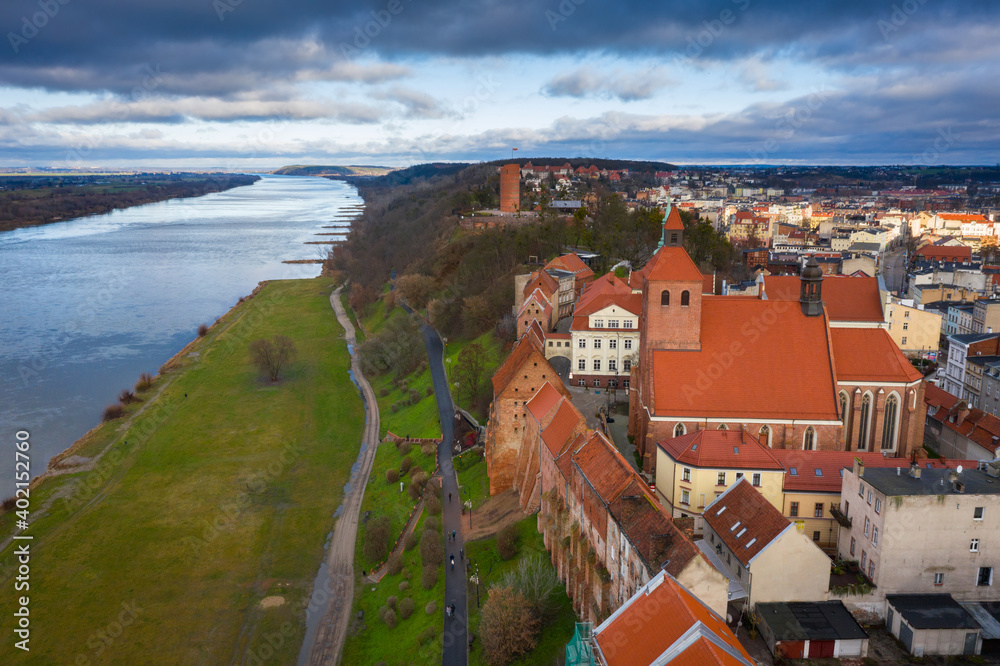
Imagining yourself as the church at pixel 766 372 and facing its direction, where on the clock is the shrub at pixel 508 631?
The shrub is roughly at 10 o'clock from the church.

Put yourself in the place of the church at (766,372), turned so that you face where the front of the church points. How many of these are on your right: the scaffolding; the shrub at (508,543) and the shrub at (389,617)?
0

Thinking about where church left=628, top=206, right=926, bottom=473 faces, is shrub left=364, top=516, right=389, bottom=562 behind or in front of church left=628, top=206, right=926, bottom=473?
in front

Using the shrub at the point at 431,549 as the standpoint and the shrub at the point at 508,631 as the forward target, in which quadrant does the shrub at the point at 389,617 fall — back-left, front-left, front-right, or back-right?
front-right

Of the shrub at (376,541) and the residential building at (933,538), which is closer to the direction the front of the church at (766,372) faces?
the shrub

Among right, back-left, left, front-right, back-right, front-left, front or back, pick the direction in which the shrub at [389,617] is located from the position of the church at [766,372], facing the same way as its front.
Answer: front-left

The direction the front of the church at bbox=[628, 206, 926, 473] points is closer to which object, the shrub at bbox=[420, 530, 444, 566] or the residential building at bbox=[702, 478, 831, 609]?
the shrub

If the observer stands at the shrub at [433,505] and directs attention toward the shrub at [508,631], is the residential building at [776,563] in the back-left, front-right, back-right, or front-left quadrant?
front-left

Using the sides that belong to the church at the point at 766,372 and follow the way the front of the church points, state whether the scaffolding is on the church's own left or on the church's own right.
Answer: on the church's own left

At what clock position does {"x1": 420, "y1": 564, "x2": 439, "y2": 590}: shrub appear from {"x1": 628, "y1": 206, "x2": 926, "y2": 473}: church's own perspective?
The shrub is roughly at 11 o'clock from the church.

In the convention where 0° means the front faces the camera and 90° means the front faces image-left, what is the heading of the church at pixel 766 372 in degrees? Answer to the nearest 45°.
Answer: approximately 90°

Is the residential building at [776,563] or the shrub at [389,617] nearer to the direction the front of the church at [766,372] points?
the shrub

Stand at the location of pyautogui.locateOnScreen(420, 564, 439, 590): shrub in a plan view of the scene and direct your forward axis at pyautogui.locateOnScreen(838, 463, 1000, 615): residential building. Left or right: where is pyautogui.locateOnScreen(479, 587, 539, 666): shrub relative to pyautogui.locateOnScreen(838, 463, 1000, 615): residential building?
right

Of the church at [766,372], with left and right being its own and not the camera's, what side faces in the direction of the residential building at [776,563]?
left

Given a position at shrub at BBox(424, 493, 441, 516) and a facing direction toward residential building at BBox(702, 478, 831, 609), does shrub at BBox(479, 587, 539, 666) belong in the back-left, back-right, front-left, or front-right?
front-right

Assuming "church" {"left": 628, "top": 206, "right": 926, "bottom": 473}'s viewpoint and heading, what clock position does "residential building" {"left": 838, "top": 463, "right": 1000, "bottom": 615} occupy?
The residential building is roughly at 8 o'clock from the church.

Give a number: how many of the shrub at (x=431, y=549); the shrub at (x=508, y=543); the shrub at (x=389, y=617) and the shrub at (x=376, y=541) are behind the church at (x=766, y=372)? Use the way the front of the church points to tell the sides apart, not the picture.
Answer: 0

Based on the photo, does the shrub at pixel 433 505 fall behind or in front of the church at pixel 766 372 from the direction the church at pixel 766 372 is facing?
in front
